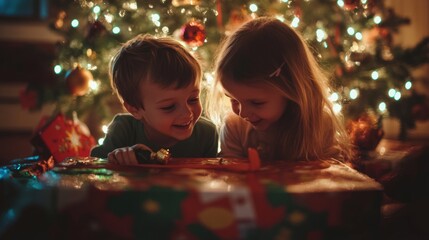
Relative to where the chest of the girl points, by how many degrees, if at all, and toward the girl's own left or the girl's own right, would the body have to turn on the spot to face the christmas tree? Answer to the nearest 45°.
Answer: approximately 135° to the girl's own right

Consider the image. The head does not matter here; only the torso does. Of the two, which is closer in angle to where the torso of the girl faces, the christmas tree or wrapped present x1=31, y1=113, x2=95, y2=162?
the wrapped present

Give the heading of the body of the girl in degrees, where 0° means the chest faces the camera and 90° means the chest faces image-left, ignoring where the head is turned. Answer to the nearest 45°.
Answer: approximately 45°
